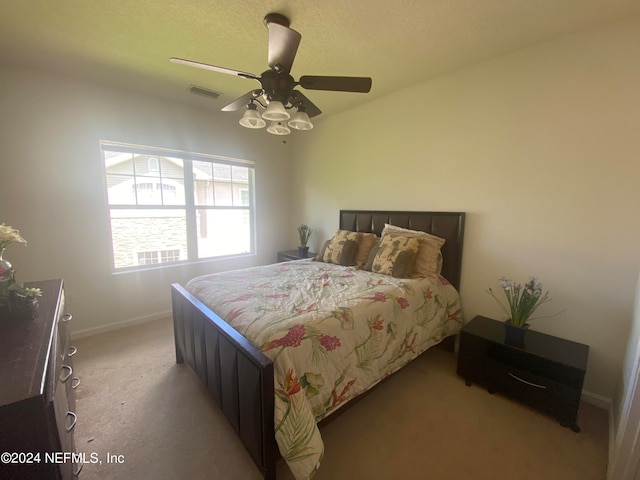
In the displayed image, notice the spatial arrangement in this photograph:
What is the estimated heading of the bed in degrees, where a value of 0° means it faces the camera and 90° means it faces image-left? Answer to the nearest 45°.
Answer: approximately 45°

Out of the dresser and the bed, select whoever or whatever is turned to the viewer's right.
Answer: the dresser

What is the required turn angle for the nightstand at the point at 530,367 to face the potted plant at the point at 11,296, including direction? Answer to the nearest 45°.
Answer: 0° — it already faces it

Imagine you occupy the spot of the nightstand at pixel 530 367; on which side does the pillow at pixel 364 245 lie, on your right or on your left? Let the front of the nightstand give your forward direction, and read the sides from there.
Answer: on your right

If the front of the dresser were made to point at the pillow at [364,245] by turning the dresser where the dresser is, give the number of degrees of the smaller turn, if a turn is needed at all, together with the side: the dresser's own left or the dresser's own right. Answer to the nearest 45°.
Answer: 0° — it already faces it

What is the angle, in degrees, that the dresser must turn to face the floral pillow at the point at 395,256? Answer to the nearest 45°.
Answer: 0° — it already faces it

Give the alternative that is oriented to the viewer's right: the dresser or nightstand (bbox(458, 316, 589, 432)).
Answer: the dresser

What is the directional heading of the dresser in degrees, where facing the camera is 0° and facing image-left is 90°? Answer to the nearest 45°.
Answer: approximately 270°

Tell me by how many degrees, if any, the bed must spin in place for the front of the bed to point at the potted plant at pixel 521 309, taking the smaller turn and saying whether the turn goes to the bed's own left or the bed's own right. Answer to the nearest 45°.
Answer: approximately 135° to the bed's own left

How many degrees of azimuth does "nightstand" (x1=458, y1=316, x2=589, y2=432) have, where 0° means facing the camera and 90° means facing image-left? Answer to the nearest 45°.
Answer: approximately 45°
